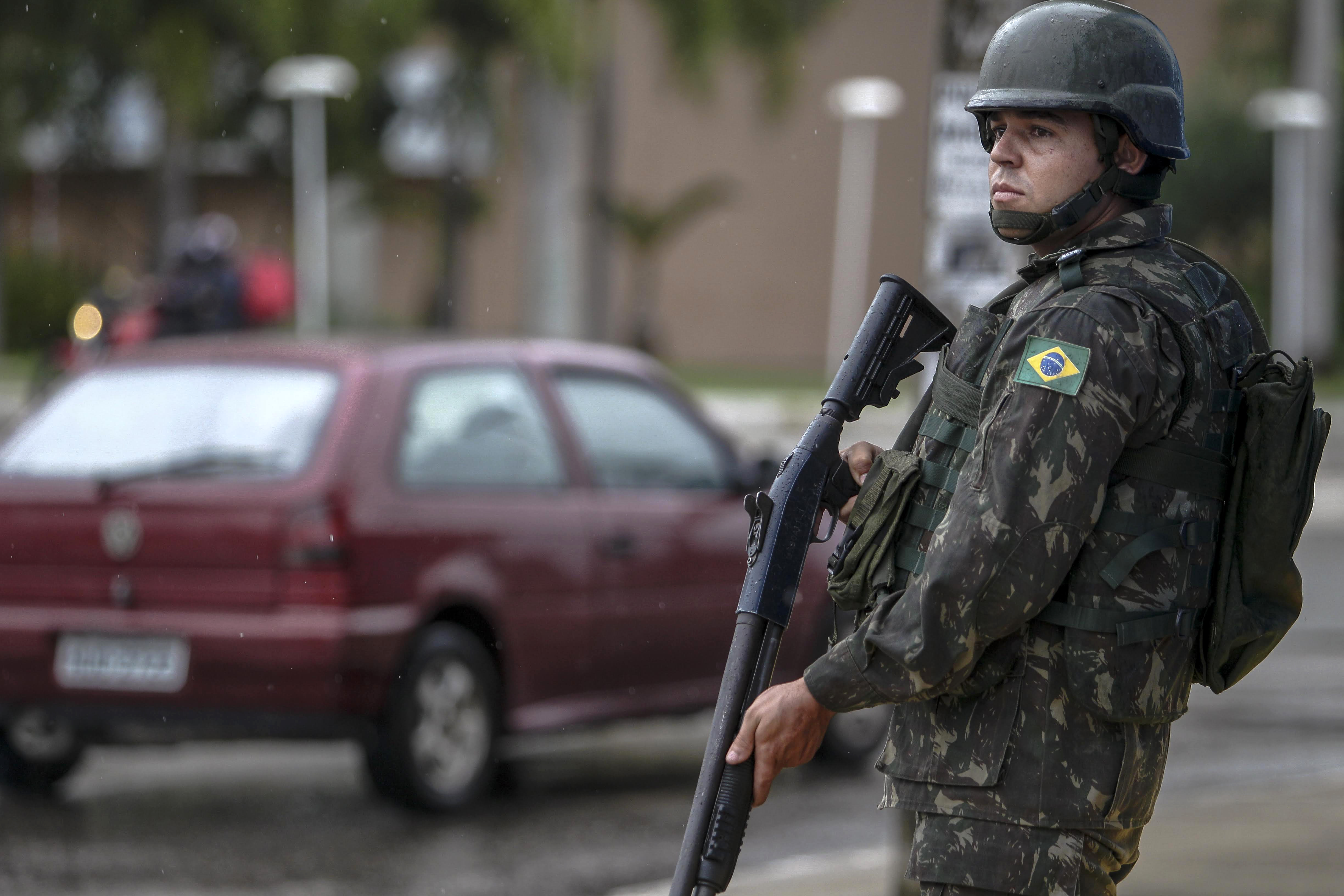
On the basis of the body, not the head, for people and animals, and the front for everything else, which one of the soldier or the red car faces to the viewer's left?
the soldier

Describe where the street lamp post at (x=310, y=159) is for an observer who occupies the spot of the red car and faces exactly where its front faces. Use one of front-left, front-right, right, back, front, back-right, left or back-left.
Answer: front-left

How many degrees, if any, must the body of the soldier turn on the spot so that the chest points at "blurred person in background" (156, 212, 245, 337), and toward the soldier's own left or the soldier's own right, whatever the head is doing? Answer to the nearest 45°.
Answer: approximately 45° to the soldier's own right

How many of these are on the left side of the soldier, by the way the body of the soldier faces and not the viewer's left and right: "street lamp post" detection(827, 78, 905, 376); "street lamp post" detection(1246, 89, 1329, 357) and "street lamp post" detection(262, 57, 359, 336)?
0

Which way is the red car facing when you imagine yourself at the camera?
facing away from the viewer and to the right of the viewer

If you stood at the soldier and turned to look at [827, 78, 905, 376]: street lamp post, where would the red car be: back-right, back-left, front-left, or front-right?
front-left

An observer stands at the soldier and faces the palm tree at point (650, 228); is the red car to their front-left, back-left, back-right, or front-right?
front-left

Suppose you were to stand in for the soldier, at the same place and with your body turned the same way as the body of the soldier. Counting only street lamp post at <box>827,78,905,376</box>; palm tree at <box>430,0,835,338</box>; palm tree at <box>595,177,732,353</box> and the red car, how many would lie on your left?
0

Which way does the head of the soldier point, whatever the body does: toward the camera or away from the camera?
toward the camera

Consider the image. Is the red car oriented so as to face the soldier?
no

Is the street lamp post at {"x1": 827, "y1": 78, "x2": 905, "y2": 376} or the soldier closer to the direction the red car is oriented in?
the street lamp post

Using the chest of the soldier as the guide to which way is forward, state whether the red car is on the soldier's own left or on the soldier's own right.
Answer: on the soldier's own right

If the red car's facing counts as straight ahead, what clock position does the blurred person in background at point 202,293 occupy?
The blurred person in background is roughly at 10 o'clock from the red car.

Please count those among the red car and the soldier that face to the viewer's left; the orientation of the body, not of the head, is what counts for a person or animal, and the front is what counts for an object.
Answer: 1

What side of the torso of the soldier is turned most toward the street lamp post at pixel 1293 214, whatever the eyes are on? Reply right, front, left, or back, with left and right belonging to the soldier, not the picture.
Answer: right

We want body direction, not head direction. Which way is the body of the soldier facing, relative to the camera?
to the viewer's left
